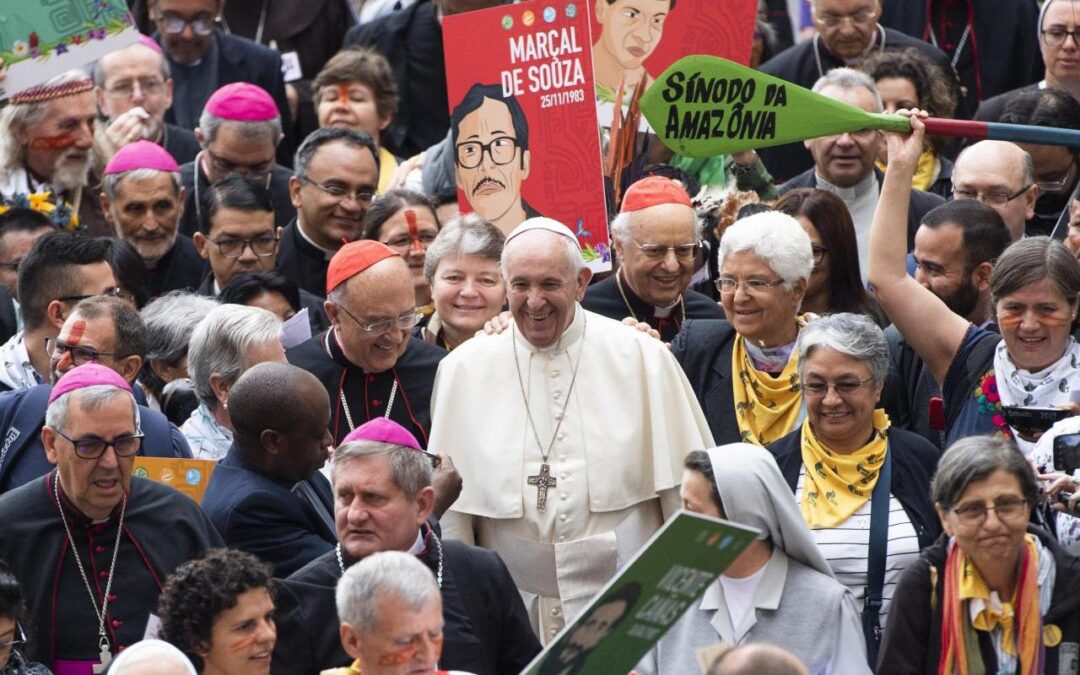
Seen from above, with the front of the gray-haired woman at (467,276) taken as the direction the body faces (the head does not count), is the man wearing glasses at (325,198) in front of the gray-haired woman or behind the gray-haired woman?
behind

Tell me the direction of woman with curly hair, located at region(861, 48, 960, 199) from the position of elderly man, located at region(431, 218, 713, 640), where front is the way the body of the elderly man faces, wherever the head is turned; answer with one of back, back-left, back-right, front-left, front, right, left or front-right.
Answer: back-left

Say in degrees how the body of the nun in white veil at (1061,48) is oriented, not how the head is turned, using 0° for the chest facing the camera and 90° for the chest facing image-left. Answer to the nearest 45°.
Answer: approximately 0°

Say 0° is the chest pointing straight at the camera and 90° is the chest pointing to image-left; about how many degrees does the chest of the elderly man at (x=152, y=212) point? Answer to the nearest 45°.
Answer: approximately 0°

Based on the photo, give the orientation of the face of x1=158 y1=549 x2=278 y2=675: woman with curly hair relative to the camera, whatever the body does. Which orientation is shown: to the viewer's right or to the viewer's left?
to the viewer's right
